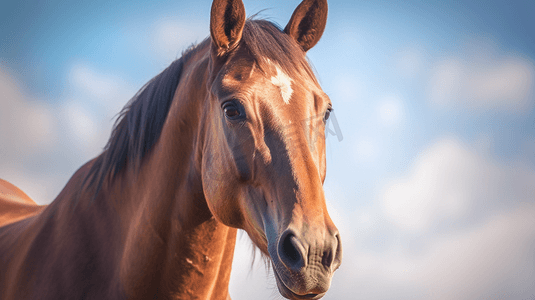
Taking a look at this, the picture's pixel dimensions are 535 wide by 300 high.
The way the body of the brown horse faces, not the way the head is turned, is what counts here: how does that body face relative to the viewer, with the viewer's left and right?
facing the viewer and to the right of the viewer
